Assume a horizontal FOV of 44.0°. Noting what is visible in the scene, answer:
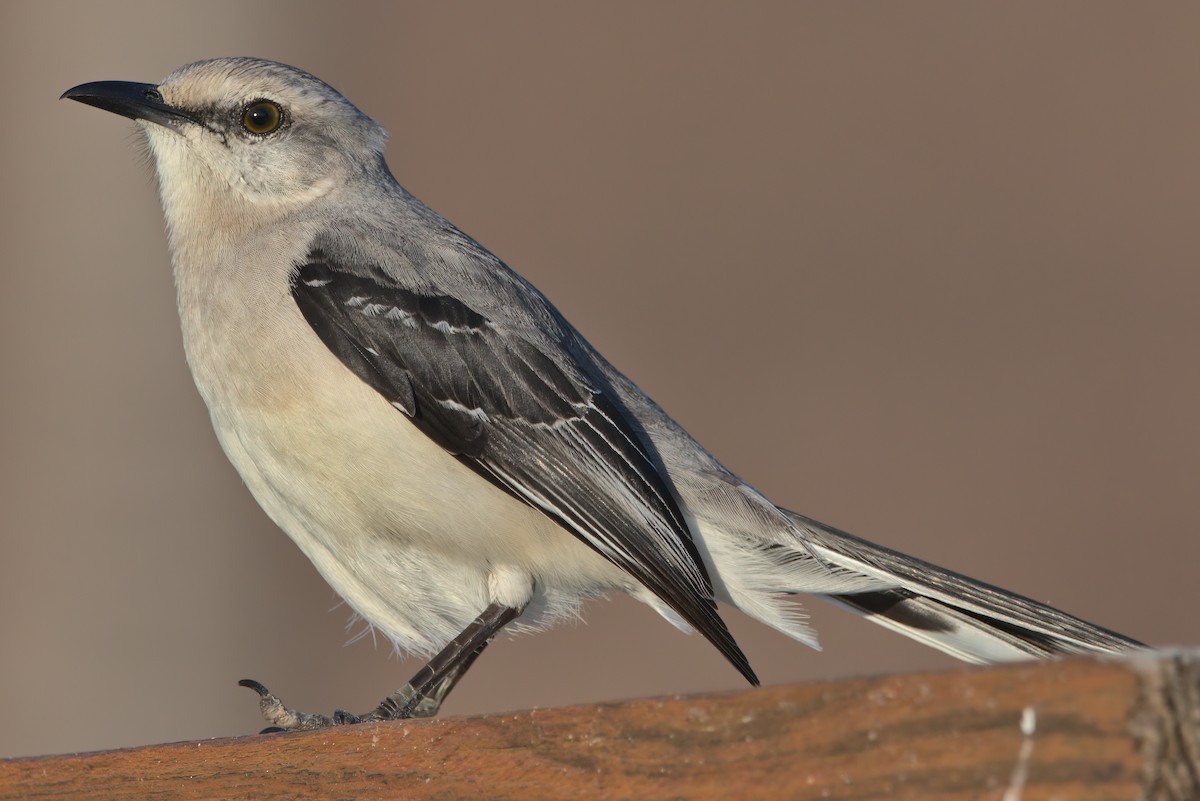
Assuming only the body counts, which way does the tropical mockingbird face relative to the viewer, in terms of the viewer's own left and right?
facing to the left of the viewer
